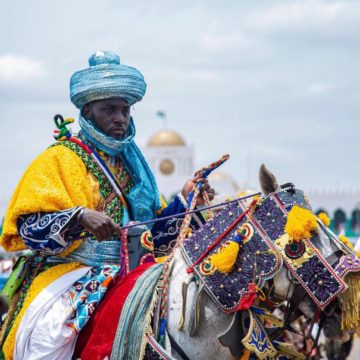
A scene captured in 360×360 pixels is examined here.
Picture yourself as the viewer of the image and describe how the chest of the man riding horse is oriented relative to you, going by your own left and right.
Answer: facing the viewer and to the right of the viewer

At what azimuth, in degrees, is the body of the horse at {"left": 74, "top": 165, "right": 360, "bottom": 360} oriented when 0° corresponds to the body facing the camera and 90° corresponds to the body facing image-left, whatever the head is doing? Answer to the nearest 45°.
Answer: approximately 270°
